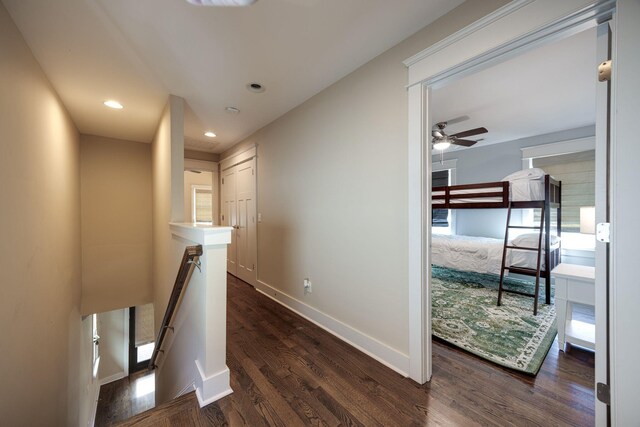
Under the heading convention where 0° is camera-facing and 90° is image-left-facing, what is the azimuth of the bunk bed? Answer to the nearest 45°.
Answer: approximately 45°

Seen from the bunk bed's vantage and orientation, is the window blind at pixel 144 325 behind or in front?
in front

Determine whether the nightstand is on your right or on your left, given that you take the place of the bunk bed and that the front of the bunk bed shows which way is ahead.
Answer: on your left

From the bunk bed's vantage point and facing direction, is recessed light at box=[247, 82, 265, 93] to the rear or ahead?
ahead
